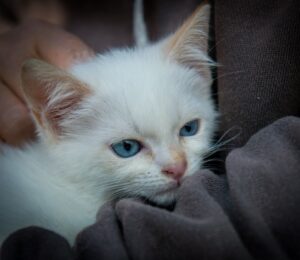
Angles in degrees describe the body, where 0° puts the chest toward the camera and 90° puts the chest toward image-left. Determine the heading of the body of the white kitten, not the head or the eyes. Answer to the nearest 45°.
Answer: approximately 315°
